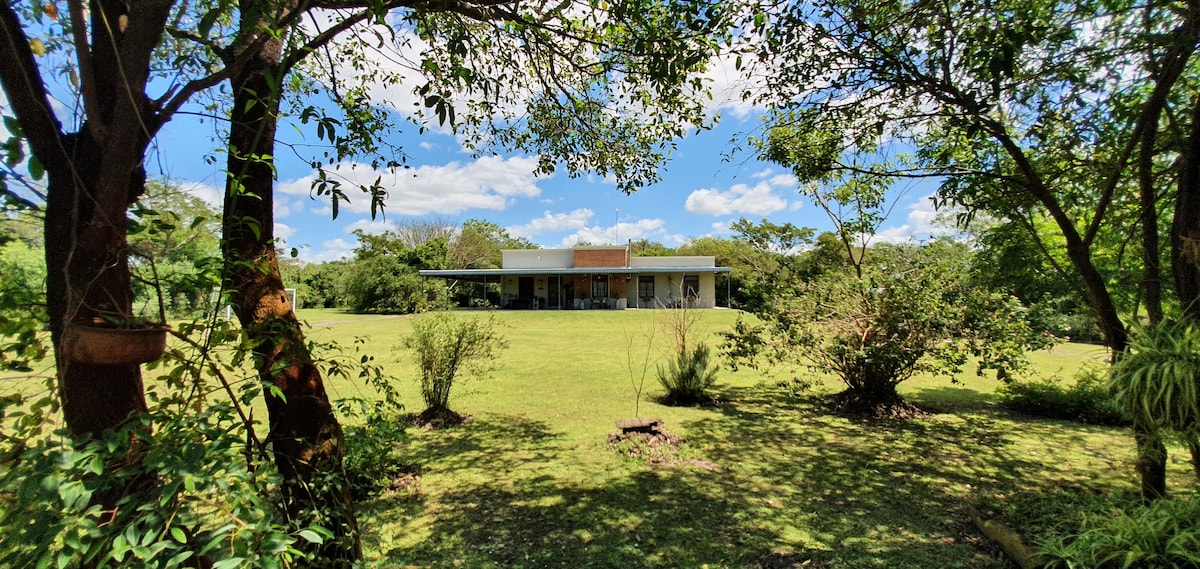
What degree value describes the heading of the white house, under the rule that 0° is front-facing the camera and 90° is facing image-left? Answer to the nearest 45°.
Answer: approximately 0°

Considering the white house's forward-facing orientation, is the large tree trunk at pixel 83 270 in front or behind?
in front

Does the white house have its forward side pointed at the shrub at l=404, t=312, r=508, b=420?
yes

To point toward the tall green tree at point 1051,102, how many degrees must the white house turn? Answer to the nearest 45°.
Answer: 0° — it already faces it

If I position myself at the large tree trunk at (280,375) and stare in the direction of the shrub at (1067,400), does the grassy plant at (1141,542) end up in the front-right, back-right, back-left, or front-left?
front-right

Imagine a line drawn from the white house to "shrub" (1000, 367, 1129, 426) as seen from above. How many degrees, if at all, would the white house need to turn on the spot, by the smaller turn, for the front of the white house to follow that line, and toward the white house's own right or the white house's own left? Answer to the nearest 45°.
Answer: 0° — it already faces it

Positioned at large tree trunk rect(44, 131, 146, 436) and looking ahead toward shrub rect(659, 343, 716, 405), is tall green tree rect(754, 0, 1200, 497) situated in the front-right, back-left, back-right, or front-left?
front-right

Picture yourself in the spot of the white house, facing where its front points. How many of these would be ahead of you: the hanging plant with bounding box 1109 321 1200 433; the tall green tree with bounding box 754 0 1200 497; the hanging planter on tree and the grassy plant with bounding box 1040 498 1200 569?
4

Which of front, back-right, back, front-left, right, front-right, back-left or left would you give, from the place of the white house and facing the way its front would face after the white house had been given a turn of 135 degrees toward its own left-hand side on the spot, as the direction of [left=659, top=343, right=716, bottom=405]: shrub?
back-right

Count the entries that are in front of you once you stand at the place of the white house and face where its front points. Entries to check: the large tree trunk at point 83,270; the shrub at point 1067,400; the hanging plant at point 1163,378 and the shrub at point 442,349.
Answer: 4

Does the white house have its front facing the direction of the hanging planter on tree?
yes

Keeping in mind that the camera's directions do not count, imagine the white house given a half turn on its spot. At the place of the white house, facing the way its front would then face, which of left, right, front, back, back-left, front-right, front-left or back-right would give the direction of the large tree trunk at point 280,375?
back
